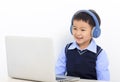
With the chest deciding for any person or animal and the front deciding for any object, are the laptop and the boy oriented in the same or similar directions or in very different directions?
very different directions

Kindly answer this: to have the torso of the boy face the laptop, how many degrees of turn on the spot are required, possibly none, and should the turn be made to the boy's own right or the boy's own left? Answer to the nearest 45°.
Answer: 0° — they already face it

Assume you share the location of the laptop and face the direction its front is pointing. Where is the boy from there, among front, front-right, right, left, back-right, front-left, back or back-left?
front

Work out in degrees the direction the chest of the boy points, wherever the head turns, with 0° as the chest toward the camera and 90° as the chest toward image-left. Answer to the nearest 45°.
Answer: approximately 45°

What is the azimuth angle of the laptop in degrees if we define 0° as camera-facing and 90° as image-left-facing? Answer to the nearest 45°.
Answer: approximately 225°
